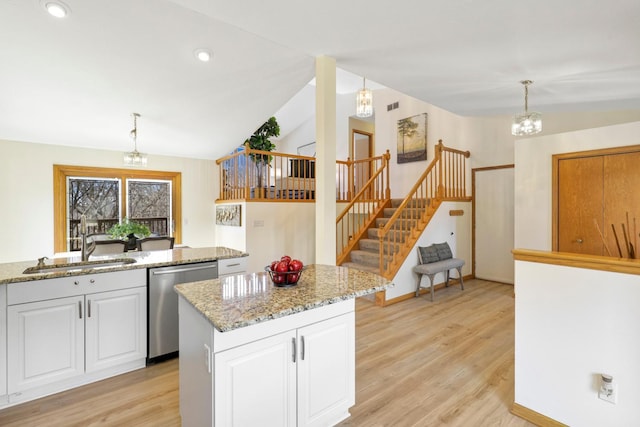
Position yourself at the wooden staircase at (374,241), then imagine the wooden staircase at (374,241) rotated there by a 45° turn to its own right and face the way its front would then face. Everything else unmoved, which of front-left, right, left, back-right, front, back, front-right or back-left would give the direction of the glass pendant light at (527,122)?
back-left

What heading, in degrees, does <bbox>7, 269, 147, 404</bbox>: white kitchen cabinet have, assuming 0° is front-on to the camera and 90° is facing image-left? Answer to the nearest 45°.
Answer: approximately 315°

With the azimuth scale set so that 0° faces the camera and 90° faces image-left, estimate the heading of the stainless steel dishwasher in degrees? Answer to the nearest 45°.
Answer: approximately 315°

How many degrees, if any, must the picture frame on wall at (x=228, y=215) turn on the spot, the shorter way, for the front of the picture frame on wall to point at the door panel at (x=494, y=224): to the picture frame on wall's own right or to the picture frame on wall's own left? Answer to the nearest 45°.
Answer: approximately 135° to the picture frame on wall's own left

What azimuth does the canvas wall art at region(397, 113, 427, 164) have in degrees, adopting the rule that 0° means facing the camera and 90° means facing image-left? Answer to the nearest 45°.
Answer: approximately 45°

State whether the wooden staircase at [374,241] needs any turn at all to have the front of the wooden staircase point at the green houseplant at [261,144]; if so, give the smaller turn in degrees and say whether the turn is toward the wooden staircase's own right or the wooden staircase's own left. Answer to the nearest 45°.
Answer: approximately 45° to the wooden staircase's own right

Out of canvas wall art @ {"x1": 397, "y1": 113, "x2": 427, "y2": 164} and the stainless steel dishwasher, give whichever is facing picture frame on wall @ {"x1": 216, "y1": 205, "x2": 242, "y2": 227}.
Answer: the canvas wall art

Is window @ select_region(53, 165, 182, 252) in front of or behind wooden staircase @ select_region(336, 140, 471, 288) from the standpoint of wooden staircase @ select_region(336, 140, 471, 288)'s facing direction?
in front

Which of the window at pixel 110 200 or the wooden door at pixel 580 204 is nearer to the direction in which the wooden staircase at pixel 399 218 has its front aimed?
the window

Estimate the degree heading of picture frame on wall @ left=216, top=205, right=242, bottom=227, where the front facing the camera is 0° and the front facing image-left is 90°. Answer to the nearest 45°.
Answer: approximately 45°
